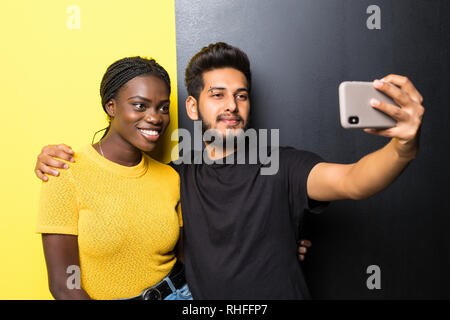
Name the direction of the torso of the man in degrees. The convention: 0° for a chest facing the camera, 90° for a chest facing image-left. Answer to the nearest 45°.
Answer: approximately 0°

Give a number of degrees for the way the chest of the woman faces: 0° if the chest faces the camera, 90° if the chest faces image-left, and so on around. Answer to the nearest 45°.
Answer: approximately 315°
